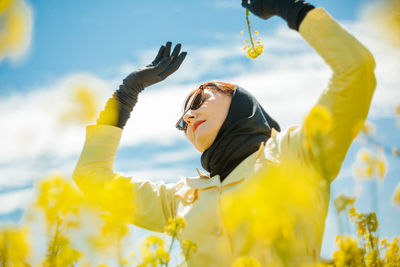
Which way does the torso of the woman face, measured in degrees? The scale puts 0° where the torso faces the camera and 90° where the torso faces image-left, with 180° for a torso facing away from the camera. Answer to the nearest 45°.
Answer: approximately 45°

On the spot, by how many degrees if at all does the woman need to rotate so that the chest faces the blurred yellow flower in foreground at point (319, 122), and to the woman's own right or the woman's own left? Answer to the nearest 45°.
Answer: approximately 45° to the woman's own left

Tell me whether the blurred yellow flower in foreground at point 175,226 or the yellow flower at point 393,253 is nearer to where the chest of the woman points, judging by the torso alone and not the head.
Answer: the blurred yellow flower in foreground

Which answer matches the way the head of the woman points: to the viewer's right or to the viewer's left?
to the viewer's left

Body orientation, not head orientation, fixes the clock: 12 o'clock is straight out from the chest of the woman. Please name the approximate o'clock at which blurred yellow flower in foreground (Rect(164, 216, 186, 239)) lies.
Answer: The blurred yellow flower in foreground is roughly at 11 o'clock from the woman.
